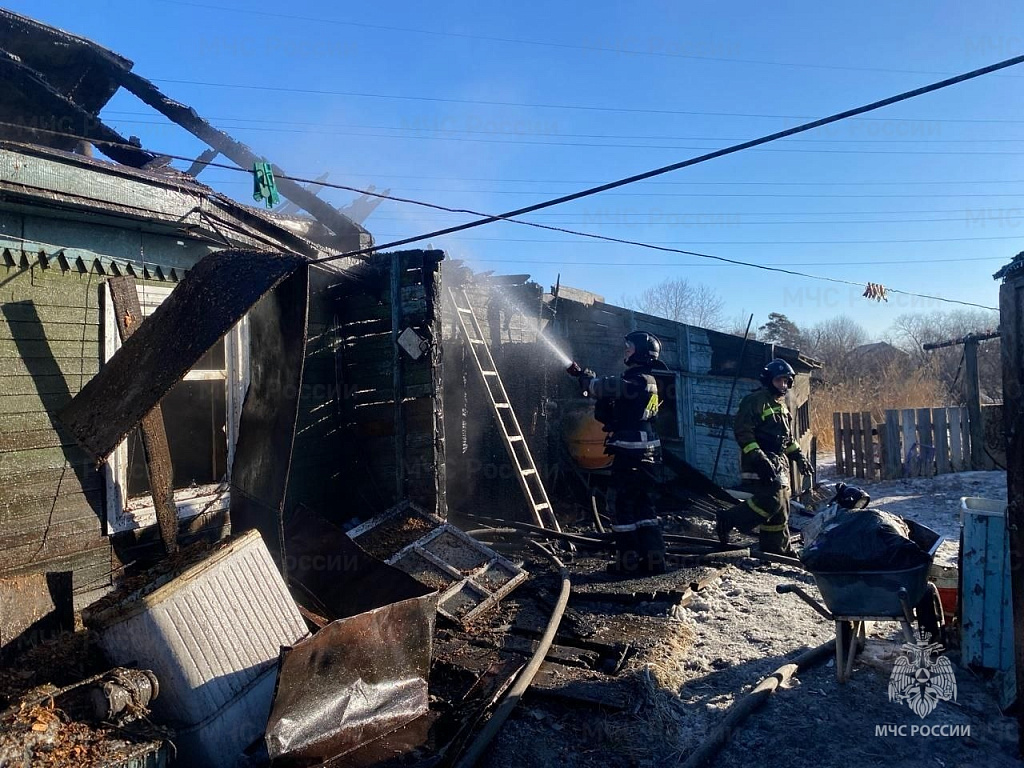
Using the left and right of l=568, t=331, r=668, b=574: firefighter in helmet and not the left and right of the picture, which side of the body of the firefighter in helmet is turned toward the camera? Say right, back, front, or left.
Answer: left

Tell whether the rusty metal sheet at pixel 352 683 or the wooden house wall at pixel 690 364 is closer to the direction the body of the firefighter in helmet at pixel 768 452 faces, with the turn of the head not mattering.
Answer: the rusty metal sheet

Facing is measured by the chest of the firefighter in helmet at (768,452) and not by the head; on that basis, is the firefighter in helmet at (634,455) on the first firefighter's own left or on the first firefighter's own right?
on the first firefighter's own right

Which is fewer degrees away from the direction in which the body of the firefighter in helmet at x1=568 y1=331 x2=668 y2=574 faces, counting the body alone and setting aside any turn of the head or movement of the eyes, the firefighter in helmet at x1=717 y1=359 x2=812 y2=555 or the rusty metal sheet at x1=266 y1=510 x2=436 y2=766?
the rusty metal sheet

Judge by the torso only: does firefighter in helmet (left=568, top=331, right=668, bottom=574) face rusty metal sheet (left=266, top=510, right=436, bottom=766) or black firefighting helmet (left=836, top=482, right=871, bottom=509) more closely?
the rusty metal sheet
